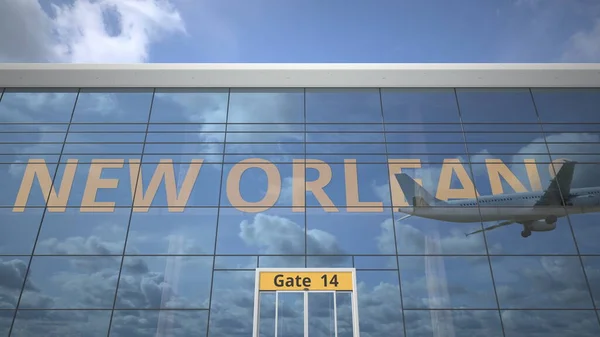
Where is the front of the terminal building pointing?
toward the camera
